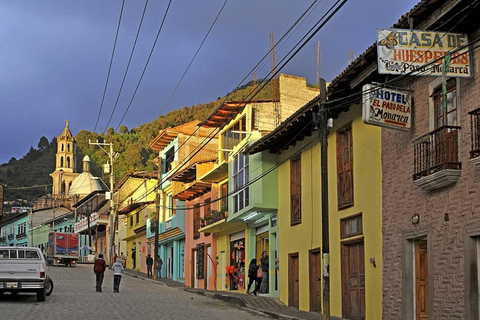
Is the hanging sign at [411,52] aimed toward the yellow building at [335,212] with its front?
no

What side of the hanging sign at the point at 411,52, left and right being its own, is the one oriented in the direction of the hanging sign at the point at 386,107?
back

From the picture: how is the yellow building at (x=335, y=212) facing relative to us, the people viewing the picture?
facing the viewer and to the left of the viewer

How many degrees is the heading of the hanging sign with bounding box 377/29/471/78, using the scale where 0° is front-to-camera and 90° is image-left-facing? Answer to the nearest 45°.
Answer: approximately 0°

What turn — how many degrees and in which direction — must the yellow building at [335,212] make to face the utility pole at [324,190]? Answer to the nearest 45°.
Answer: approximately 45° to its left

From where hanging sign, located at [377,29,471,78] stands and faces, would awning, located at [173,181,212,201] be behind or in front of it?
behind

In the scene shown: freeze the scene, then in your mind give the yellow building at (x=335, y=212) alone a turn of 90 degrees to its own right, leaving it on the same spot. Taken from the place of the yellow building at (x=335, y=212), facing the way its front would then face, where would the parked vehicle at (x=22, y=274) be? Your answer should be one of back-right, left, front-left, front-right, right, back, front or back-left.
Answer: front-left

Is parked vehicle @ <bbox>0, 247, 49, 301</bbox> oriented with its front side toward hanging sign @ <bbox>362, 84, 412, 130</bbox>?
no

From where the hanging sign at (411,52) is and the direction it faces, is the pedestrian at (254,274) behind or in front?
behind
